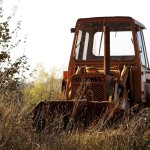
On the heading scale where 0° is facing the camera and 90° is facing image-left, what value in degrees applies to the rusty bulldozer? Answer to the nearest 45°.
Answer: approximately 45°
